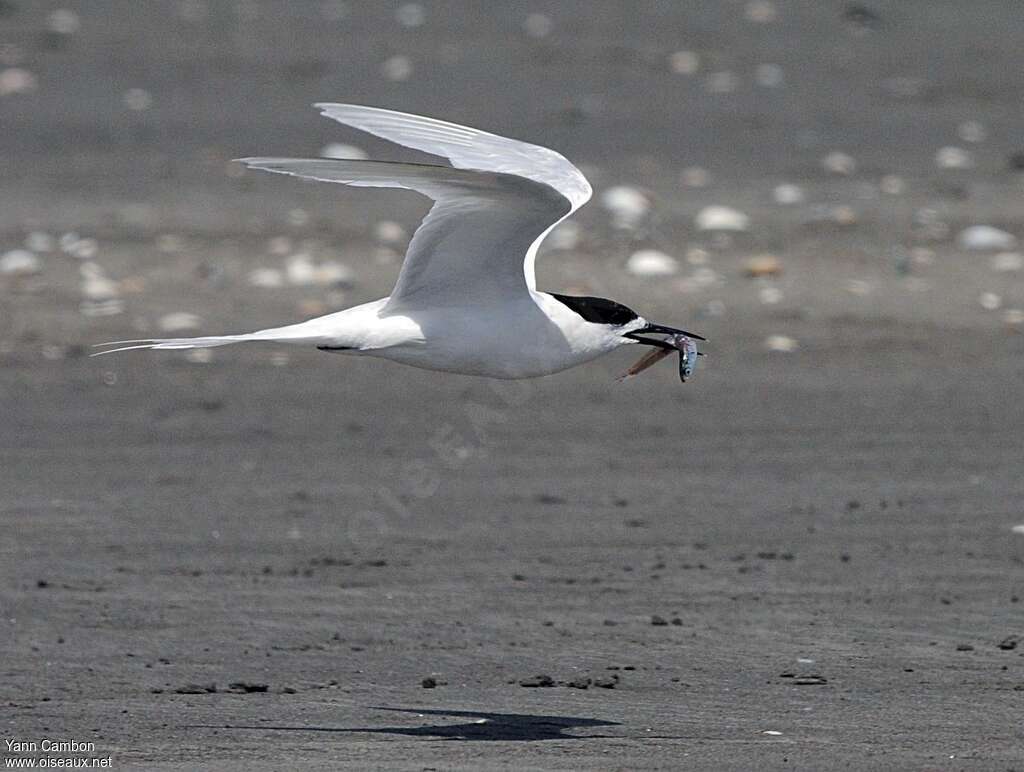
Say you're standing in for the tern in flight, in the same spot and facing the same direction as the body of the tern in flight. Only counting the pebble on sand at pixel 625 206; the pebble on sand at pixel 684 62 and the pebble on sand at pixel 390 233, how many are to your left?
3

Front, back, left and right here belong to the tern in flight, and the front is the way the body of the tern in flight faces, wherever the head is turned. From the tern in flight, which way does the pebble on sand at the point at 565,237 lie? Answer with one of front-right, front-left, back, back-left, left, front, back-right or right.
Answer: left

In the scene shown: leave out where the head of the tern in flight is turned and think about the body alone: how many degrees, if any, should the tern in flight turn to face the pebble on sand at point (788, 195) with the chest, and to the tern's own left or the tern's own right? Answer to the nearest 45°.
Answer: approximately 90° to the tern's own left

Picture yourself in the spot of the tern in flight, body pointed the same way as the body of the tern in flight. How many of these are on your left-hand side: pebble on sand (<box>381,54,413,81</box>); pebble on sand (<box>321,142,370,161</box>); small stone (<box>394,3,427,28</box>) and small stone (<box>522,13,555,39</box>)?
4

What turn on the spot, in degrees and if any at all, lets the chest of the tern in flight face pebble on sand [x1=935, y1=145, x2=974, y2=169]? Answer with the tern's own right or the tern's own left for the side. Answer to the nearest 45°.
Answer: approximately 45° to the tern's own left

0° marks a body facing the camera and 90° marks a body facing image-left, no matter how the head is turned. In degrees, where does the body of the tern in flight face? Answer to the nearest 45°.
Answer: approximately 270°

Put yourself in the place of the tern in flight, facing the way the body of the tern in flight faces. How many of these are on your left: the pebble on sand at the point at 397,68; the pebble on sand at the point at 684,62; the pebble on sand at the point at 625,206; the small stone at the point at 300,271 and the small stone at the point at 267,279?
5

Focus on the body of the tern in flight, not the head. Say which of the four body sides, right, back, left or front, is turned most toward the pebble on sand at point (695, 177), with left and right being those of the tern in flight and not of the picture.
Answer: left

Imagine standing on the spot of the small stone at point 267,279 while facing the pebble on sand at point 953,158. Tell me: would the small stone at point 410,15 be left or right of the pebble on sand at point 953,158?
left

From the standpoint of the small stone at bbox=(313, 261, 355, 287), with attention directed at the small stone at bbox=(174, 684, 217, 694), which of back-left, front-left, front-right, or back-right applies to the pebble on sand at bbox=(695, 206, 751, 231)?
back-left

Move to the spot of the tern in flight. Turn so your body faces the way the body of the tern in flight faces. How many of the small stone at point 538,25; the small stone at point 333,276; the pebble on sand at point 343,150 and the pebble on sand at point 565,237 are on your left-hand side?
4

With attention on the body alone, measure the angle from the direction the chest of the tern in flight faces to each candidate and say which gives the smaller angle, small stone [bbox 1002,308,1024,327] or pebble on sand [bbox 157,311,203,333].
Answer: the small stone

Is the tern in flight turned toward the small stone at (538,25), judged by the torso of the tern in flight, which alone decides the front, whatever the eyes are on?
no

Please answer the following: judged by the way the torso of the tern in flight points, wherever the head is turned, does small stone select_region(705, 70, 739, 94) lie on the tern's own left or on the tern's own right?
on the tern's own left

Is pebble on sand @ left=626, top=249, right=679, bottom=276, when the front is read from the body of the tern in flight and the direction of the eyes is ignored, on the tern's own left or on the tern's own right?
on the tern's own left

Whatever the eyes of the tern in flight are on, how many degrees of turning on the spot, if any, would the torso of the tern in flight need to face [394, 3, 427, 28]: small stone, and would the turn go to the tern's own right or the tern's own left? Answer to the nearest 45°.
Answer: approximately 90° to the tern's own left

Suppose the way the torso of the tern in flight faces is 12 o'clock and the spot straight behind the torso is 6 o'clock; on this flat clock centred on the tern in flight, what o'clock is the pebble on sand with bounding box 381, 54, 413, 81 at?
The pebble on sand is roughly at 9 o'clock from the tern in flight.

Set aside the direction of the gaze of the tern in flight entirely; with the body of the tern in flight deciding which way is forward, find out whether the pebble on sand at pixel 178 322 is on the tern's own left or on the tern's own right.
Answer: on the tern's own left

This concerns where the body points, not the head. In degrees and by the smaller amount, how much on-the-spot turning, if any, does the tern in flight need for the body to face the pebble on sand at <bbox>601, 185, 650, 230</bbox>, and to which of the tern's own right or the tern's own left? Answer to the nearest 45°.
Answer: approximately 90° to the tern's own left
